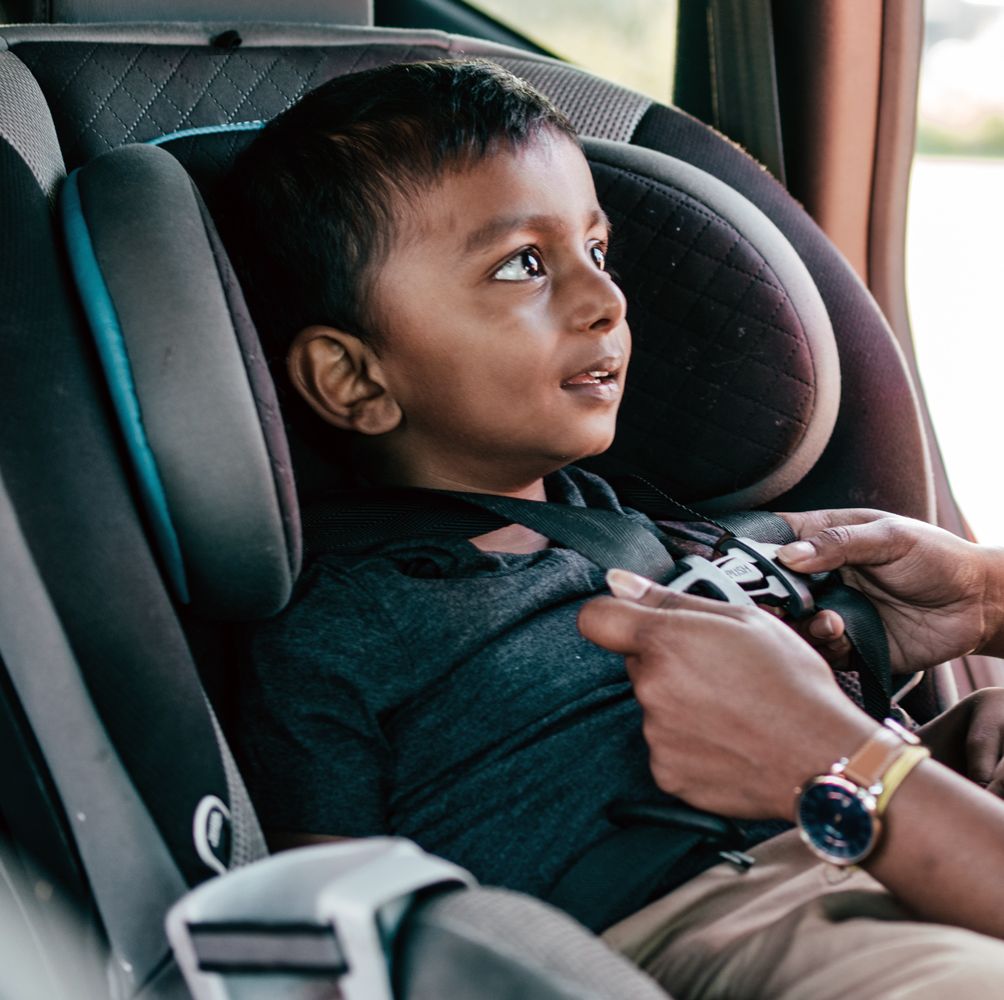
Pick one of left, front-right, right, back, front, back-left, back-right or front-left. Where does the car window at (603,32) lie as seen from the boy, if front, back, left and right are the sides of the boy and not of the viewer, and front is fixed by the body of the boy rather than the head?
back-left

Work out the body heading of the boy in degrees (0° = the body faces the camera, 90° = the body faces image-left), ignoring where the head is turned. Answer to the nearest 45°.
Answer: approximately 315°

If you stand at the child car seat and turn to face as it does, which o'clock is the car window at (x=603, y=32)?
The car window is roughly at 8 o'clock from the child car seat.

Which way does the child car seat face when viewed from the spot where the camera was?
facing the viewer and to the right of the viewer

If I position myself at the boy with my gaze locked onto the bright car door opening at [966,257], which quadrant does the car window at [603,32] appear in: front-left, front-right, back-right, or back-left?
front-left
